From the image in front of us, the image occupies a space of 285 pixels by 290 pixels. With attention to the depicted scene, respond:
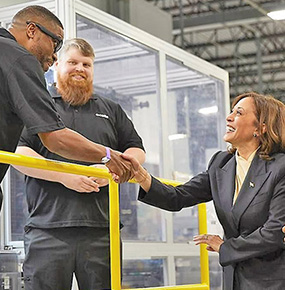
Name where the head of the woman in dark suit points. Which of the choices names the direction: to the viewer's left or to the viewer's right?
to the viewer's left

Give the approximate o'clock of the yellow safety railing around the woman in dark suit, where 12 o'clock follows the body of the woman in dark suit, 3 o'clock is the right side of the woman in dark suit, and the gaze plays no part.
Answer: The yellow safety railing is roughly at 1 o'clock from the woman in dark suit.

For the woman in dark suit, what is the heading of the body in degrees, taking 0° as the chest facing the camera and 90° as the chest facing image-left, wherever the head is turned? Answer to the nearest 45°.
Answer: approximately 45°
